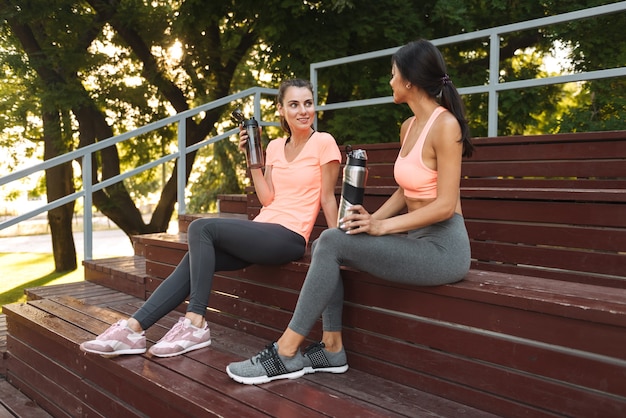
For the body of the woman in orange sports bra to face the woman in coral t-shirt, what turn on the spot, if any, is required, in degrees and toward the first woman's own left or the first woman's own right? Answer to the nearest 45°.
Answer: approximately 45° to the first woman's own right

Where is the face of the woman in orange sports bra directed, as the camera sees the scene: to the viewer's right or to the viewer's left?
to the viewer's left

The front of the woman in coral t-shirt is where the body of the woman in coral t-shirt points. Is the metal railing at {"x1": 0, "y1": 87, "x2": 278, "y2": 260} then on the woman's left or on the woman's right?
on the woman's right

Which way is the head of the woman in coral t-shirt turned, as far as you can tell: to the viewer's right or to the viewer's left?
to the viewer's right

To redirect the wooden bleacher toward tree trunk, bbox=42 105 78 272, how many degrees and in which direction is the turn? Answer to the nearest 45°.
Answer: approximately 90° to its right

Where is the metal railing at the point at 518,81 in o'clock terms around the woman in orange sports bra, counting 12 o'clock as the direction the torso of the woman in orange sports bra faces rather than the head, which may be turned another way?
The metal railing is roughly at 4 o'clock from the woman in orange sports bra.

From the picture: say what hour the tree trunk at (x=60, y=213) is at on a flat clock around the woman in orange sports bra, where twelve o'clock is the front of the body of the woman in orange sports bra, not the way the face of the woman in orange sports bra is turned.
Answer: The tree trunk is roughly at 2 o'clock from the woman in orange sports bra.

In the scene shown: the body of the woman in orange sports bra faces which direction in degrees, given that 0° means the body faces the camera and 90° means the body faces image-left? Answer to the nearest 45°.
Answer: approximately 90°
